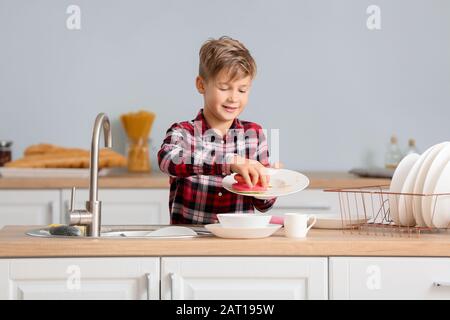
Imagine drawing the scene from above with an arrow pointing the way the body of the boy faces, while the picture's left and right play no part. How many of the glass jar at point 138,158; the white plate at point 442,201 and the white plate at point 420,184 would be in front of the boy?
2

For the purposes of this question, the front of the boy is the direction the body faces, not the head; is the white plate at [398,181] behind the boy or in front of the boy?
in front

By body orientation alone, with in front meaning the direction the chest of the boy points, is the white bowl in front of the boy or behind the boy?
in front

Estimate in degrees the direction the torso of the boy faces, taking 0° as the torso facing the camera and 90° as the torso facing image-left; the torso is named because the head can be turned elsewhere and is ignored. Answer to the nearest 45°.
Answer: approximately 315°

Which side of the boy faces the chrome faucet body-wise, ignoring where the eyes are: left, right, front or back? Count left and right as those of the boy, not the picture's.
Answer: right

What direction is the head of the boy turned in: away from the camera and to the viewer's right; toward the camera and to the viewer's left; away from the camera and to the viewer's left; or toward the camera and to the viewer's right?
toward the camera and to the viewer's right

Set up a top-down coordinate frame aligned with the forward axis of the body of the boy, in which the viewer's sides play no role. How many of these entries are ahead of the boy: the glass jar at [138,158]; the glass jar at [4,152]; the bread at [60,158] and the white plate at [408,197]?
1

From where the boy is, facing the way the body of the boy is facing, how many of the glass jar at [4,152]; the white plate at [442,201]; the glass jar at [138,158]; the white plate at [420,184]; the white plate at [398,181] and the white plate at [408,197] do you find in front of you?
4
